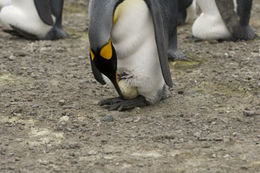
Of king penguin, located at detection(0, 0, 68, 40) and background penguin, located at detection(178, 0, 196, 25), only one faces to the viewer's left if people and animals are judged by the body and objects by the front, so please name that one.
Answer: the king penguin

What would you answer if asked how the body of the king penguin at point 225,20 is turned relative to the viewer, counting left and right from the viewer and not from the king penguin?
facing to the left of the viewer

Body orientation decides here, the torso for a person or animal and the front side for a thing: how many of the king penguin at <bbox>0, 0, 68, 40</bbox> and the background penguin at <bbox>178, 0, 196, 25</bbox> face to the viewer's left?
1

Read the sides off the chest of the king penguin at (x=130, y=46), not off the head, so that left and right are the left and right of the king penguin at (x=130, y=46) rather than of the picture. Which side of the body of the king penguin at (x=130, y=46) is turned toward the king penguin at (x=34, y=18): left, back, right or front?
right

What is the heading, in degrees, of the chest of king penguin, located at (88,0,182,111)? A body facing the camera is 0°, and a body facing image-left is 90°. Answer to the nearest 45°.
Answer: approximately 45°

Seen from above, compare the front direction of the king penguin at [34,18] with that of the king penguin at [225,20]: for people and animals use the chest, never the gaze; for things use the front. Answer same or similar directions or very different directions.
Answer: same or similar directions

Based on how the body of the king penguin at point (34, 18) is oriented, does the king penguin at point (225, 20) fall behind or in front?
behind

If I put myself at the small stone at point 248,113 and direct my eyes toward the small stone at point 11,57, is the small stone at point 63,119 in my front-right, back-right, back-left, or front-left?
front-left

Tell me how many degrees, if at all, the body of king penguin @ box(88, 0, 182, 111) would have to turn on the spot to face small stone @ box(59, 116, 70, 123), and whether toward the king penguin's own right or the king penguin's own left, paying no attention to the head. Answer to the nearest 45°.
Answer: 0° — it already faces it

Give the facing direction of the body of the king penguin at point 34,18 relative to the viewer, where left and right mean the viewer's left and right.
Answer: facing to the left of the viewer
